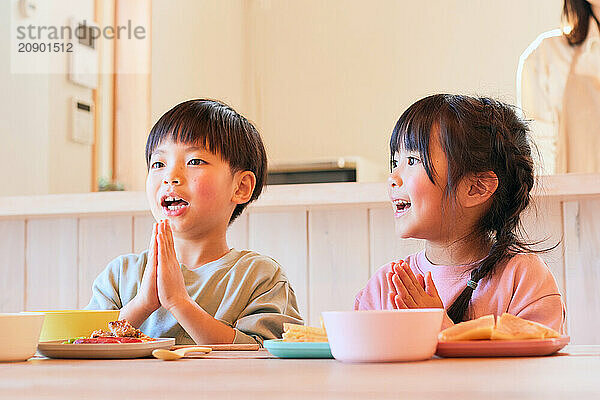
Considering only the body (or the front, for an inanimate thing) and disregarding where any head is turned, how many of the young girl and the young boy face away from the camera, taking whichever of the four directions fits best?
0

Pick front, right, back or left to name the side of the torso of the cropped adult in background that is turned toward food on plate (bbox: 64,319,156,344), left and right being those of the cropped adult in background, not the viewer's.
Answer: front

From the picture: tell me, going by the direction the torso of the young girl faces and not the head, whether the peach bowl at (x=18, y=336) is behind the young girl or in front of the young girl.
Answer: in front

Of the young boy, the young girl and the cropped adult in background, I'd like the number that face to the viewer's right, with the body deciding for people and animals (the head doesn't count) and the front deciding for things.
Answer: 0

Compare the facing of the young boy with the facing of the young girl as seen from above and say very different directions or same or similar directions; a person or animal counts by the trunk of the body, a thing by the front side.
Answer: same or similar directions

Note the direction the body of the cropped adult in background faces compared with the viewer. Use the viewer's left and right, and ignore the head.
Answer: facing the viewer

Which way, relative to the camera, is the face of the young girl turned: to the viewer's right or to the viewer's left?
to the viewer's left

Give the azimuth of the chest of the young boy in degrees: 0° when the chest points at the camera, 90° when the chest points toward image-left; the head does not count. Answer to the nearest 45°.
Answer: approximately 45°

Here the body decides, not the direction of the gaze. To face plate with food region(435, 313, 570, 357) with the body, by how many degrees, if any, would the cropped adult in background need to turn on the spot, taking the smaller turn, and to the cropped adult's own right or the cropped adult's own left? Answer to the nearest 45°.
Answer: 0° — they already face it

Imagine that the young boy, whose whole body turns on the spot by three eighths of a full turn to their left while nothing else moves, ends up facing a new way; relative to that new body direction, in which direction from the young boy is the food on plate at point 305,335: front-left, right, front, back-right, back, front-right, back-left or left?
right

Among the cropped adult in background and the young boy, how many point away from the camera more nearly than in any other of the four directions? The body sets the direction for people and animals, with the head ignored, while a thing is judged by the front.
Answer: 0

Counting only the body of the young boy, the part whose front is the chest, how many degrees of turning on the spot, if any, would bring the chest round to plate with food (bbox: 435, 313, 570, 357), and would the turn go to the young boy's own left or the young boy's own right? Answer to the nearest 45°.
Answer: approximately 45° to the young boy's own left

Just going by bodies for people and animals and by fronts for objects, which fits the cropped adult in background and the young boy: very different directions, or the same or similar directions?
same or similar directions

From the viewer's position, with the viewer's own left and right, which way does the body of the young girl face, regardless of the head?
facing the viewer and to the left of the viewer
